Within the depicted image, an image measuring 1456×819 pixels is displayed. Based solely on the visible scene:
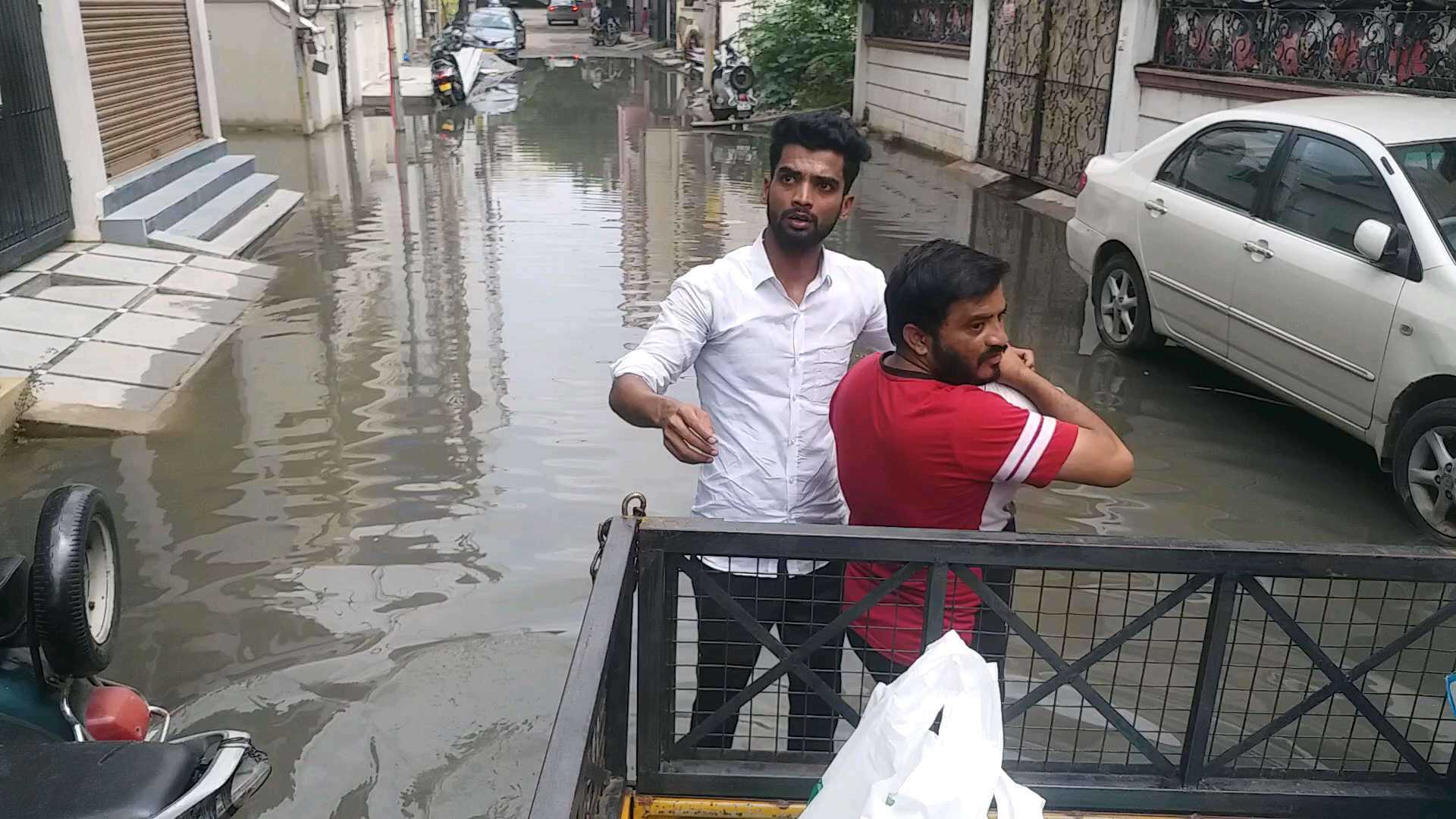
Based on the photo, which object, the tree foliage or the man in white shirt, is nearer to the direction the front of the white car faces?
the man in white shirt

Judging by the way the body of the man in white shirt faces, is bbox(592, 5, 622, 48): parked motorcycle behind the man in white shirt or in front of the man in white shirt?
behind

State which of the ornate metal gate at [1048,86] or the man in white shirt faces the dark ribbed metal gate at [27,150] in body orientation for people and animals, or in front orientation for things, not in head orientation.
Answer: the ornate metal gate at [1048,86]

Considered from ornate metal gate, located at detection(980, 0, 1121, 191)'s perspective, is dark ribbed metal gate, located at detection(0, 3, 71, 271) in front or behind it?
in front

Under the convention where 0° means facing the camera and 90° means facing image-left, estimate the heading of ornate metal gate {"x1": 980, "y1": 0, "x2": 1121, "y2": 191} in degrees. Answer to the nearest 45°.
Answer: approximately 45°

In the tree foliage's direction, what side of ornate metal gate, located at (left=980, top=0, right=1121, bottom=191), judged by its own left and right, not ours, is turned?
right

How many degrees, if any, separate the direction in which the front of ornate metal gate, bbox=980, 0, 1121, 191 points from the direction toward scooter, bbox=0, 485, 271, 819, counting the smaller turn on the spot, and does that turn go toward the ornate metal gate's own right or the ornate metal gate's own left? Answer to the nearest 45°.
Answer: approximately 45° to the ornate metal gate's own left

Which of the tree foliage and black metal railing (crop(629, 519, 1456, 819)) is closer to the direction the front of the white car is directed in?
the black metal railing

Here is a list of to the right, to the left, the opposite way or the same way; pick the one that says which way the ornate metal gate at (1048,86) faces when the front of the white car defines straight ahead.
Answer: to the right

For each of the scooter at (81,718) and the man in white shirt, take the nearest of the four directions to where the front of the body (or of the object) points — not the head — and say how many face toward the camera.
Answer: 1

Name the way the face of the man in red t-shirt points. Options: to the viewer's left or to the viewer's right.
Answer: to the viewer's right

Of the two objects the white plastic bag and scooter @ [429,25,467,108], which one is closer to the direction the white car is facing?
the white plastic bag
